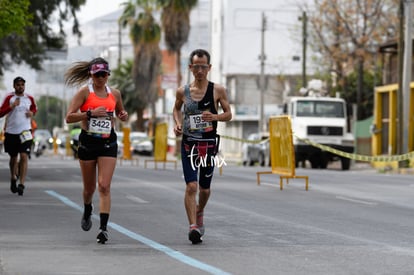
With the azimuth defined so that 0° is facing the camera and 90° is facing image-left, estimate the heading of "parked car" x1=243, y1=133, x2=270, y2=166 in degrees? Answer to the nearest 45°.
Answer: approximately 0°

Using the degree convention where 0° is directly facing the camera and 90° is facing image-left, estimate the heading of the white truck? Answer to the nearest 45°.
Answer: approximately 0°

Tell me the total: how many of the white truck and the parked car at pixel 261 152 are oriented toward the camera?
2

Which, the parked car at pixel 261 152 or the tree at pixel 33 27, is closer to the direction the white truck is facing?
the tree

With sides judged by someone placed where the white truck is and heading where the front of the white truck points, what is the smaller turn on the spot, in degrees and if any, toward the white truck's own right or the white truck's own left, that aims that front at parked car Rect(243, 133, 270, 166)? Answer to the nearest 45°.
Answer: approximately 135° to the white truck's own right

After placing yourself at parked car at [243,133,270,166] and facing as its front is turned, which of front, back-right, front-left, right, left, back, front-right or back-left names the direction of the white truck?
front-left

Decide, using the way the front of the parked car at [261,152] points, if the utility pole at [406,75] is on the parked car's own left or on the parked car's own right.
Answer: on the parked car's own left
